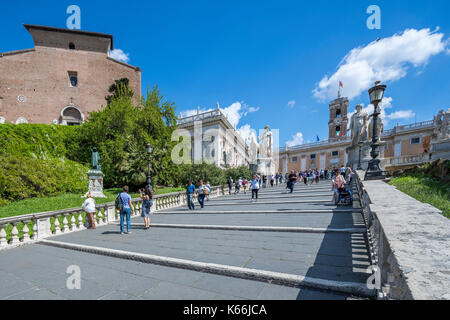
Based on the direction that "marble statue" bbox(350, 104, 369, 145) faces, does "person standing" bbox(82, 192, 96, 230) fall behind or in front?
in front

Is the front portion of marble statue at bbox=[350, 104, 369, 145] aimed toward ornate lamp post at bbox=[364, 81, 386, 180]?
yes

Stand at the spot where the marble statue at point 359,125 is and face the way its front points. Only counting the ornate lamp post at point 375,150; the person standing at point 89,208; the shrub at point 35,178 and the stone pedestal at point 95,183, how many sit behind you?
0

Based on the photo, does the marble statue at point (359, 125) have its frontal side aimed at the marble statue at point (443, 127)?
no

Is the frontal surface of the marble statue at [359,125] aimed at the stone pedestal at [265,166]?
no

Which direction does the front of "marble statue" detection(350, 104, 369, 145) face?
toward the camera

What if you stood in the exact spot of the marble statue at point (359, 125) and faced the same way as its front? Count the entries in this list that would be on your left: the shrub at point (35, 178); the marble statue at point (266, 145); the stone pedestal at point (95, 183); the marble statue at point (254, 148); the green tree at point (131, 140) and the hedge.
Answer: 0

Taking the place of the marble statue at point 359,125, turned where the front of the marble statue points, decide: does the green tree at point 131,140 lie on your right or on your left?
on your right

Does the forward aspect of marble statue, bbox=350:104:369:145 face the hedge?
no

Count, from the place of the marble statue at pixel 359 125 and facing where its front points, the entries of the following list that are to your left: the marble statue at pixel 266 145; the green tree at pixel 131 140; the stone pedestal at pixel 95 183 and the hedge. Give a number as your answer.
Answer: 0

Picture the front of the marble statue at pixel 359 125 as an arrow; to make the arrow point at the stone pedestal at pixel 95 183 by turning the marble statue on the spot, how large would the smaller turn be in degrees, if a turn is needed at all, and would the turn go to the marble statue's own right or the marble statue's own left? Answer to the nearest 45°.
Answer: approximately 45° to the marble statue's own right

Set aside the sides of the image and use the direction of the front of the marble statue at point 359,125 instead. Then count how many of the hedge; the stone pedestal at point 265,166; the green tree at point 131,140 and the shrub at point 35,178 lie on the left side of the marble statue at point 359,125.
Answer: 0

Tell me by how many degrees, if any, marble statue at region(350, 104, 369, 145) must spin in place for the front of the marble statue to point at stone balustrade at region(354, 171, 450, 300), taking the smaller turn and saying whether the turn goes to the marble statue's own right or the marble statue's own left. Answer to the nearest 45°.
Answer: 0° — it already faces it
